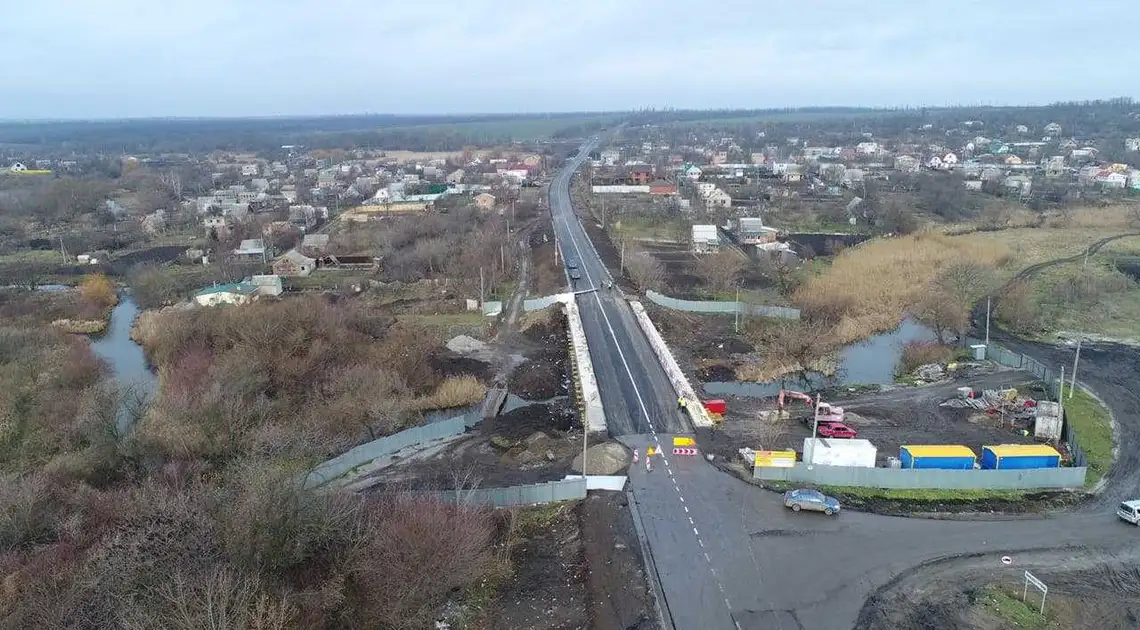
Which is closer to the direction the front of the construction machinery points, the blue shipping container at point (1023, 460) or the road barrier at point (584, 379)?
the road barrier

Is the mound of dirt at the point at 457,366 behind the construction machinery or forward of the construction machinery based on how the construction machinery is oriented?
forward

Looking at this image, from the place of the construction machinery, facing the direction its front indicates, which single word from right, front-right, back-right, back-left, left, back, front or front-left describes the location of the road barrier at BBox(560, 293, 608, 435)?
front

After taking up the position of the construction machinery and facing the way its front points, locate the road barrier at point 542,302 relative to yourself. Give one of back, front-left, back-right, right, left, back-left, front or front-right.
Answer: front-right

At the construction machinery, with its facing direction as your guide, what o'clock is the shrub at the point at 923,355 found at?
The shrub is roughly at 4 o'clock from the construction machinery.

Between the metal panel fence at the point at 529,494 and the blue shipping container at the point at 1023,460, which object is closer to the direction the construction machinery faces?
the metal panel fence

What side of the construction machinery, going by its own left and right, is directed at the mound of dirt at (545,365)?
front

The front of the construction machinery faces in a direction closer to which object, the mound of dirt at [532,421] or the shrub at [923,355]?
the mound of dirt

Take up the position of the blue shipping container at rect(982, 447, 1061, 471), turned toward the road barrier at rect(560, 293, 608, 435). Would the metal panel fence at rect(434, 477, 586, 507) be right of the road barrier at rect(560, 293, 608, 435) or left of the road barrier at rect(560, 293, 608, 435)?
left

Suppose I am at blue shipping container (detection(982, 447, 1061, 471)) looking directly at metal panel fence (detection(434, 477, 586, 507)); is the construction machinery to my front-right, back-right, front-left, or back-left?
front-right

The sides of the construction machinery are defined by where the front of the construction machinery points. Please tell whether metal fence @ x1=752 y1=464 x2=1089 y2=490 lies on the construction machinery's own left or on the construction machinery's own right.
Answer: on the construction machinery's own left

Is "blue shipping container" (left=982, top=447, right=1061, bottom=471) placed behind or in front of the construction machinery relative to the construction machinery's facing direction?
behind

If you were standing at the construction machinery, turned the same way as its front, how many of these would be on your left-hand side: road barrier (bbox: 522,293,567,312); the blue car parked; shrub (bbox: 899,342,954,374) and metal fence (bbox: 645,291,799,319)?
1

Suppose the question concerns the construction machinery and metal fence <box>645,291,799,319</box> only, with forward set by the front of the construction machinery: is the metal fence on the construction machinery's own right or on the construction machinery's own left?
on the construction machinery's own right

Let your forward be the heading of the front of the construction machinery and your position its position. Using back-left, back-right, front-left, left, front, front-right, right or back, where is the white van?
back-left

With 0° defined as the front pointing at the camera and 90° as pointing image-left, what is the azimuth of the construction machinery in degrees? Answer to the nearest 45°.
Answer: approximately 90°
